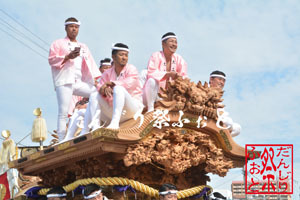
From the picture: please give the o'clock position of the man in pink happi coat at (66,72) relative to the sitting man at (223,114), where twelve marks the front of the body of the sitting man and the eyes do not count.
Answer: The man in pink happi coat is roughly at 4 o'clock from the sitting man.

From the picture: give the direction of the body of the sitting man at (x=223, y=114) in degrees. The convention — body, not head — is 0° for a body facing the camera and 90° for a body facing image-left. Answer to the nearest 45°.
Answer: approximately 315°

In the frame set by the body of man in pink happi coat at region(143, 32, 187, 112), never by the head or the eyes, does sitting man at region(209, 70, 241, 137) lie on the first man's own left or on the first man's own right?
on the first man's own left

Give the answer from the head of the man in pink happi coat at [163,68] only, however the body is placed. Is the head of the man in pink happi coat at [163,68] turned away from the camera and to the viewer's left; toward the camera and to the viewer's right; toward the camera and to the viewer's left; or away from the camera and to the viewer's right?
toward the camera and to the viewer's right

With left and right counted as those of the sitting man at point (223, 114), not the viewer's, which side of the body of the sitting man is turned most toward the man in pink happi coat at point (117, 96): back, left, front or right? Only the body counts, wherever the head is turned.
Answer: right

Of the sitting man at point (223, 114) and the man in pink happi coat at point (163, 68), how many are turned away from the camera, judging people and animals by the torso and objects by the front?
0

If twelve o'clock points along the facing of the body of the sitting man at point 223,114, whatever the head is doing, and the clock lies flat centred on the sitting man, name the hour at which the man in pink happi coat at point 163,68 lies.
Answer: The man in pink happi coat is roughly at 3 o'clock from the sitting man.

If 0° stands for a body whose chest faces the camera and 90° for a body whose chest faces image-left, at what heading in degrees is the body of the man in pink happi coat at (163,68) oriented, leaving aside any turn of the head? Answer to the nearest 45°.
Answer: approximately 315°
